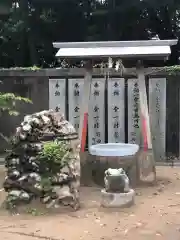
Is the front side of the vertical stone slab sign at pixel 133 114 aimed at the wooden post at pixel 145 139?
yes

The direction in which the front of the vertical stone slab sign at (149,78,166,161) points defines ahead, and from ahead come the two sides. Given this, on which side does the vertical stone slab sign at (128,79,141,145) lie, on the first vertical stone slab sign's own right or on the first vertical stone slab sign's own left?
on the first vertical stone slab sign's own right

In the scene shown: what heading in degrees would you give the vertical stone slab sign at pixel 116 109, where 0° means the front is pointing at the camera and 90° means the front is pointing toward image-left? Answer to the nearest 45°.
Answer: approximately 0°

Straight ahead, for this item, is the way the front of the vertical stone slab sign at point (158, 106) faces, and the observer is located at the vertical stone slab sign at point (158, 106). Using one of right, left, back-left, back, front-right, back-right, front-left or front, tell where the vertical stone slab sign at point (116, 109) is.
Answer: right

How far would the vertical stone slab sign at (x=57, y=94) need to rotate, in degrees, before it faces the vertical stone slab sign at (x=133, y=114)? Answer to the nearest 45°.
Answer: approximately 90° to its left

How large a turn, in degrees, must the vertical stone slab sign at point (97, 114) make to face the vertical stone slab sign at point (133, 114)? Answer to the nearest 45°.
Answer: approximately 90° to its left

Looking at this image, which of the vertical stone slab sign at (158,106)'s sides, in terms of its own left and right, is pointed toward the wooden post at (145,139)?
front

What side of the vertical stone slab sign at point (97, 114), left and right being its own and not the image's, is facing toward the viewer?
front

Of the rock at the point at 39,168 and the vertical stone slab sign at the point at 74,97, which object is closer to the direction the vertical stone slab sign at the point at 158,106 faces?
the rock

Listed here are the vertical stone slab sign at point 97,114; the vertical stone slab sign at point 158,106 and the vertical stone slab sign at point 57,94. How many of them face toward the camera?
3
